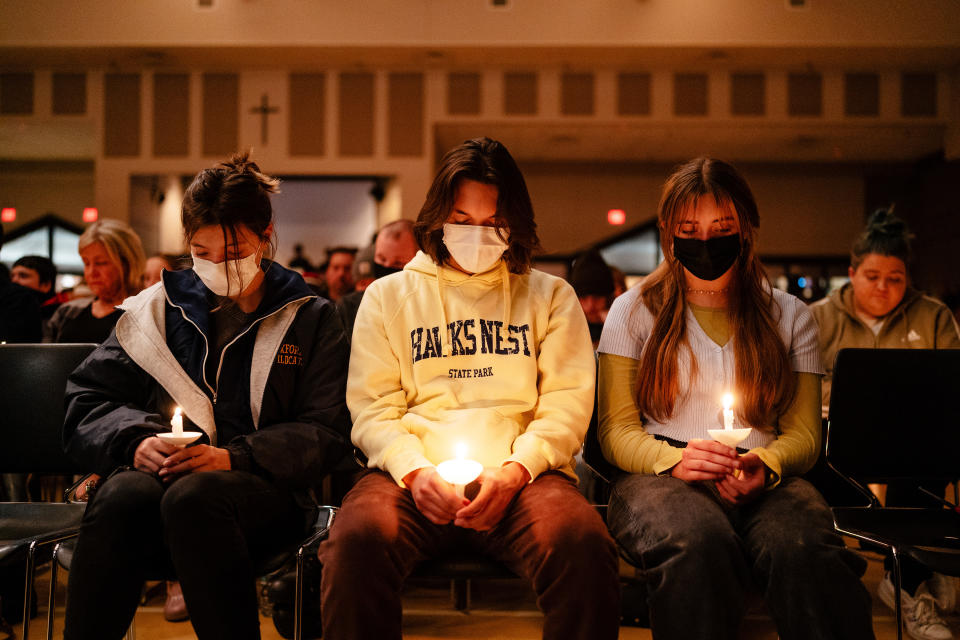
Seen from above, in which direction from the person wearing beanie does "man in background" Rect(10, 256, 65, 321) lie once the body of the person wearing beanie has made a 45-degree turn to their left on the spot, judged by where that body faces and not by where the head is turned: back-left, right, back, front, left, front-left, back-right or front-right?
back-right

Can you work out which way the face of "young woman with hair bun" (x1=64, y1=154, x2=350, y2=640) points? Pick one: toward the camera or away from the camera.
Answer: toward the camera

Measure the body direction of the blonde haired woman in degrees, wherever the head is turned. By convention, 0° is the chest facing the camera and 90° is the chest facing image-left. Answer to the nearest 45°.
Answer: approximately 45°

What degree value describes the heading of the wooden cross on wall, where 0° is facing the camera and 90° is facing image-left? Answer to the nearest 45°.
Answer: approximately 0°

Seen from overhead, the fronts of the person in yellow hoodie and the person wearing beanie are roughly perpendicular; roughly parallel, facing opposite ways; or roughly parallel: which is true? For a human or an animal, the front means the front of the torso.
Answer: roughly parallel

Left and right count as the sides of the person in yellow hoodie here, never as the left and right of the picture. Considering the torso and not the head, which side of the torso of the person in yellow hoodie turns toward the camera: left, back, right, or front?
front

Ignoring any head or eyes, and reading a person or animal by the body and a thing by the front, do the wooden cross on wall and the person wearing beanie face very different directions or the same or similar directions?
same or similar directions

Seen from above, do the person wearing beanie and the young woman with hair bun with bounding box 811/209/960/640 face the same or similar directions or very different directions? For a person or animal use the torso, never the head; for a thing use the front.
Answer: same or similar directions

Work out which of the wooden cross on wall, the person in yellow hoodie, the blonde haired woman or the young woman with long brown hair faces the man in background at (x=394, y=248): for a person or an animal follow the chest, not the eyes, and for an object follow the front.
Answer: the wooden cross on wall

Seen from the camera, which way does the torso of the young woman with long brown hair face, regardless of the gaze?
toward the camera

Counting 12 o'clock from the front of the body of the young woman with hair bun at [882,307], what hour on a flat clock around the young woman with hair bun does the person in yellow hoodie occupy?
The person in yellow hoodie is roughly at 1 o'clock from the young woman with hair bun.

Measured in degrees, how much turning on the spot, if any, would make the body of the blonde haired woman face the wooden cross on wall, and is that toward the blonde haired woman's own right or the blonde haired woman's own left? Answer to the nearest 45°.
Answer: approximately 135° to the blonde haired woman's own right

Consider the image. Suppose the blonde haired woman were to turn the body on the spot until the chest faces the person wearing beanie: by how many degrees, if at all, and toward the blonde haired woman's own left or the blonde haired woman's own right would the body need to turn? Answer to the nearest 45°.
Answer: approximately 135° to the blonde haired woman's own left

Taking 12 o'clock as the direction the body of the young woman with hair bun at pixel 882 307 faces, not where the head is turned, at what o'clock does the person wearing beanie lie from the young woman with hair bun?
The person wearing beanie is roughly at 3 o'clock from the young woman with hair bun.
